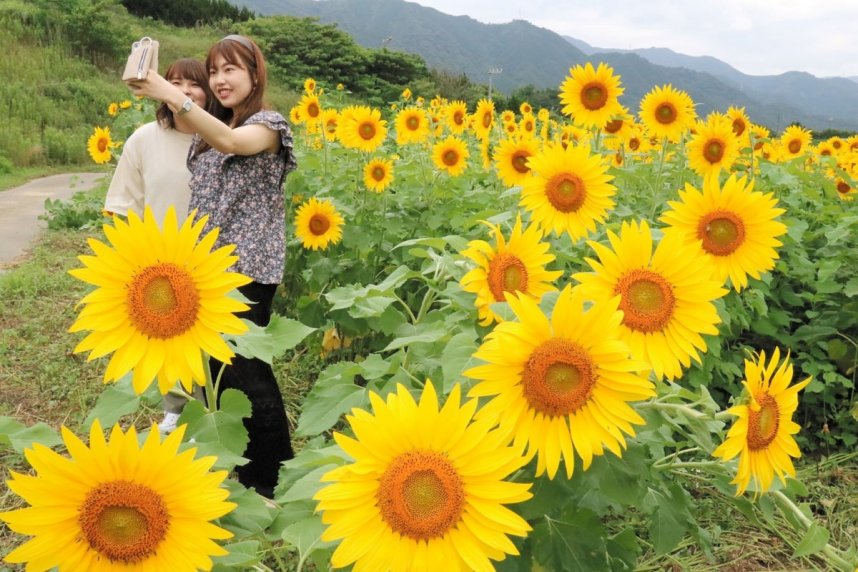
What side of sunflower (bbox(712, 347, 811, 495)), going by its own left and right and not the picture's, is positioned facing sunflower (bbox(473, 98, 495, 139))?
back

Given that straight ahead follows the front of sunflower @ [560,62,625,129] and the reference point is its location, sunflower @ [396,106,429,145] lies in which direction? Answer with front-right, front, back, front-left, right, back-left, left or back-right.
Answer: back-right

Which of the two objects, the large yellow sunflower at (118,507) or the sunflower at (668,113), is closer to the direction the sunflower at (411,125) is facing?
the large yellow sunflower

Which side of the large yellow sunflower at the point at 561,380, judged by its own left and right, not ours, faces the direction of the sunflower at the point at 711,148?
back

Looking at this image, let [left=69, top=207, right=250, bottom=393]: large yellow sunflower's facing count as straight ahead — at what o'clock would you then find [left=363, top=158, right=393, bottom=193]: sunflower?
The sunflower is roughly at 7 o'clock from the large yellow sunflower.

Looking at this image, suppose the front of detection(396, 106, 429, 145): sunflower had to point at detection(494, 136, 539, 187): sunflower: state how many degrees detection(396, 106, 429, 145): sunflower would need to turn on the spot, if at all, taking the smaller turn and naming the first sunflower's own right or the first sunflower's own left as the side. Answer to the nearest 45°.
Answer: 0° — it already faces it

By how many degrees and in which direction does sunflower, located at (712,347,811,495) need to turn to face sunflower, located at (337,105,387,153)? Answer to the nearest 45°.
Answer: approximately 180°

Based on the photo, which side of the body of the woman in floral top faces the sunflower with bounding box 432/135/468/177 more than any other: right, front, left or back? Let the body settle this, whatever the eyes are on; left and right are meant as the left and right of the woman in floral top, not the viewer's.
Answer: back

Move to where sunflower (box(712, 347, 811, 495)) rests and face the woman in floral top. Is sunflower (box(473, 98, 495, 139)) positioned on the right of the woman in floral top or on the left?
right

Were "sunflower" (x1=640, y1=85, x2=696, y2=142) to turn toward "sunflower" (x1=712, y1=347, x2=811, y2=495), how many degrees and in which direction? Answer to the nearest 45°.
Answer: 0° — it already faces it
